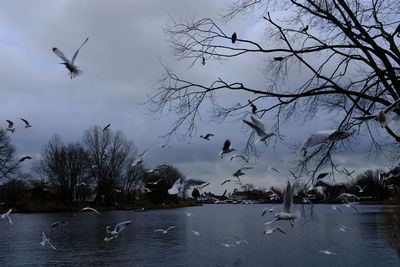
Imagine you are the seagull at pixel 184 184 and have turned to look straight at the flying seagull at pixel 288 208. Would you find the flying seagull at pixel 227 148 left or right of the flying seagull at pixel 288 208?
left

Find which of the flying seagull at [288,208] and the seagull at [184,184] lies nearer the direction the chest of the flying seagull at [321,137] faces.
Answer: the seagull

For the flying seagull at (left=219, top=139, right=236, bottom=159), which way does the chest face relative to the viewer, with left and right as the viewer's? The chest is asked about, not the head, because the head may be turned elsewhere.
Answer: facing to the right of the viewer

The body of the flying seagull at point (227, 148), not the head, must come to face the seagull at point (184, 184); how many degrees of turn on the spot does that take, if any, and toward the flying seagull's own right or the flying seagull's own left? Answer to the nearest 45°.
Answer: approximately 180°

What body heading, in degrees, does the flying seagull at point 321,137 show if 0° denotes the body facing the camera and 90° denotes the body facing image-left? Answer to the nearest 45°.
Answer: approximately 90°
